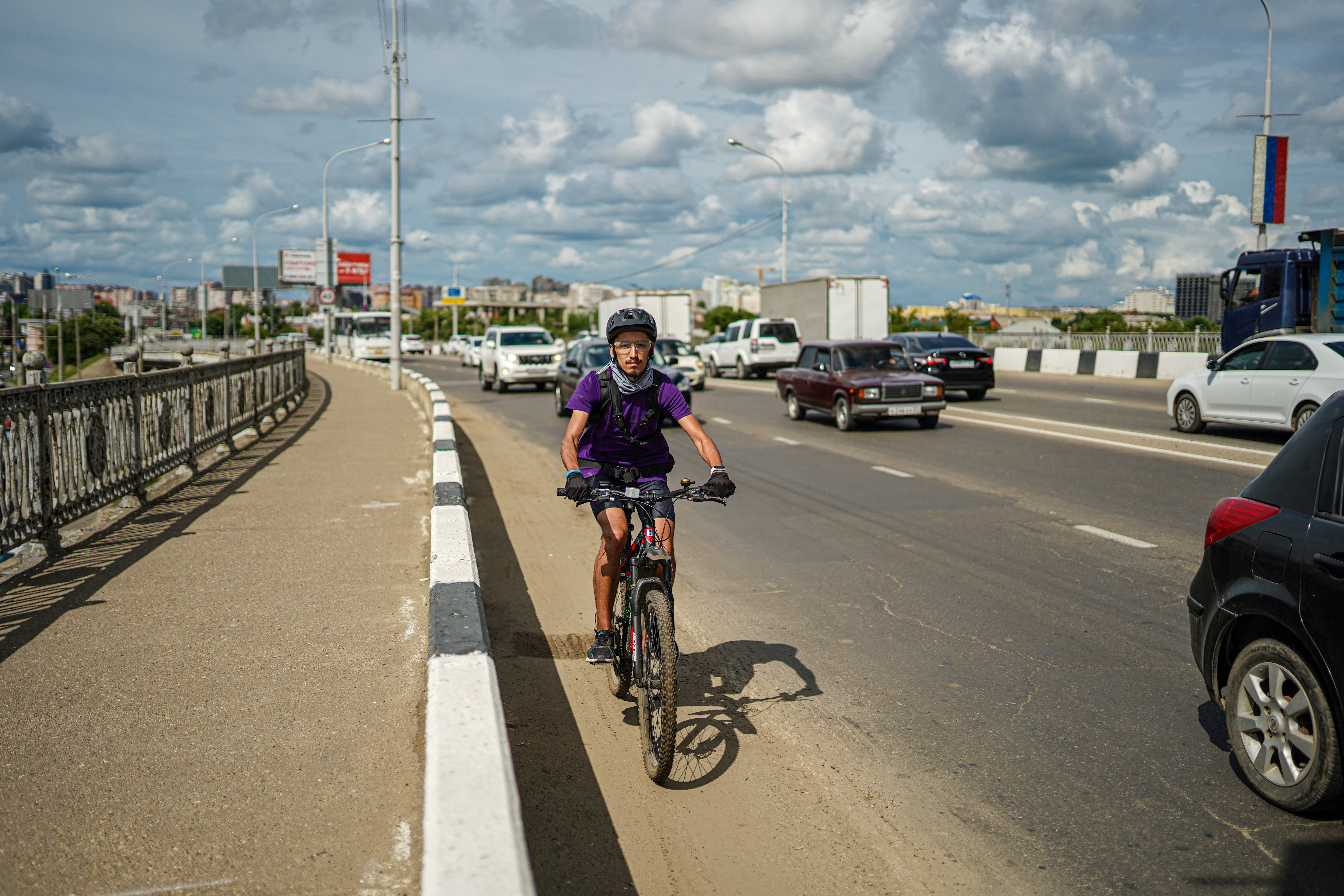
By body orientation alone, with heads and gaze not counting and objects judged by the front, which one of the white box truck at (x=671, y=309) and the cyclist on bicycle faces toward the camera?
the cyclist on bicycle

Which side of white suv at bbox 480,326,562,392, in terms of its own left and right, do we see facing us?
front

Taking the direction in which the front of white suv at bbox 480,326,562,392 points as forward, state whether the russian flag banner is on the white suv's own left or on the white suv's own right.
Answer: on the white suv's own left

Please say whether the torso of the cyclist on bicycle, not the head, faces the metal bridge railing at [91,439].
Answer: no

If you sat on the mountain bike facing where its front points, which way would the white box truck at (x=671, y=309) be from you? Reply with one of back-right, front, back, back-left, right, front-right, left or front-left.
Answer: back

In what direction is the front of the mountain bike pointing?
toward the camera

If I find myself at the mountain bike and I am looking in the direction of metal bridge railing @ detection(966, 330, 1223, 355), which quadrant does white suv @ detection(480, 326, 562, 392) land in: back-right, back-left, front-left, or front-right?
front-left

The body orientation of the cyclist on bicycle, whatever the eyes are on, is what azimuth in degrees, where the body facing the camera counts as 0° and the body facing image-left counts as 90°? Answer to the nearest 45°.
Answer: approximately 0°

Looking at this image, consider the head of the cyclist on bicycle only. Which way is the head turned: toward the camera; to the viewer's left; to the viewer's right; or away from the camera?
toward the camera

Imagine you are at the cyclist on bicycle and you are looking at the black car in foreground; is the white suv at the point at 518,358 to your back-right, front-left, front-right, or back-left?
back-left

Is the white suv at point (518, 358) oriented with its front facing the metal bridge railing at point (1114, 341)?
no
